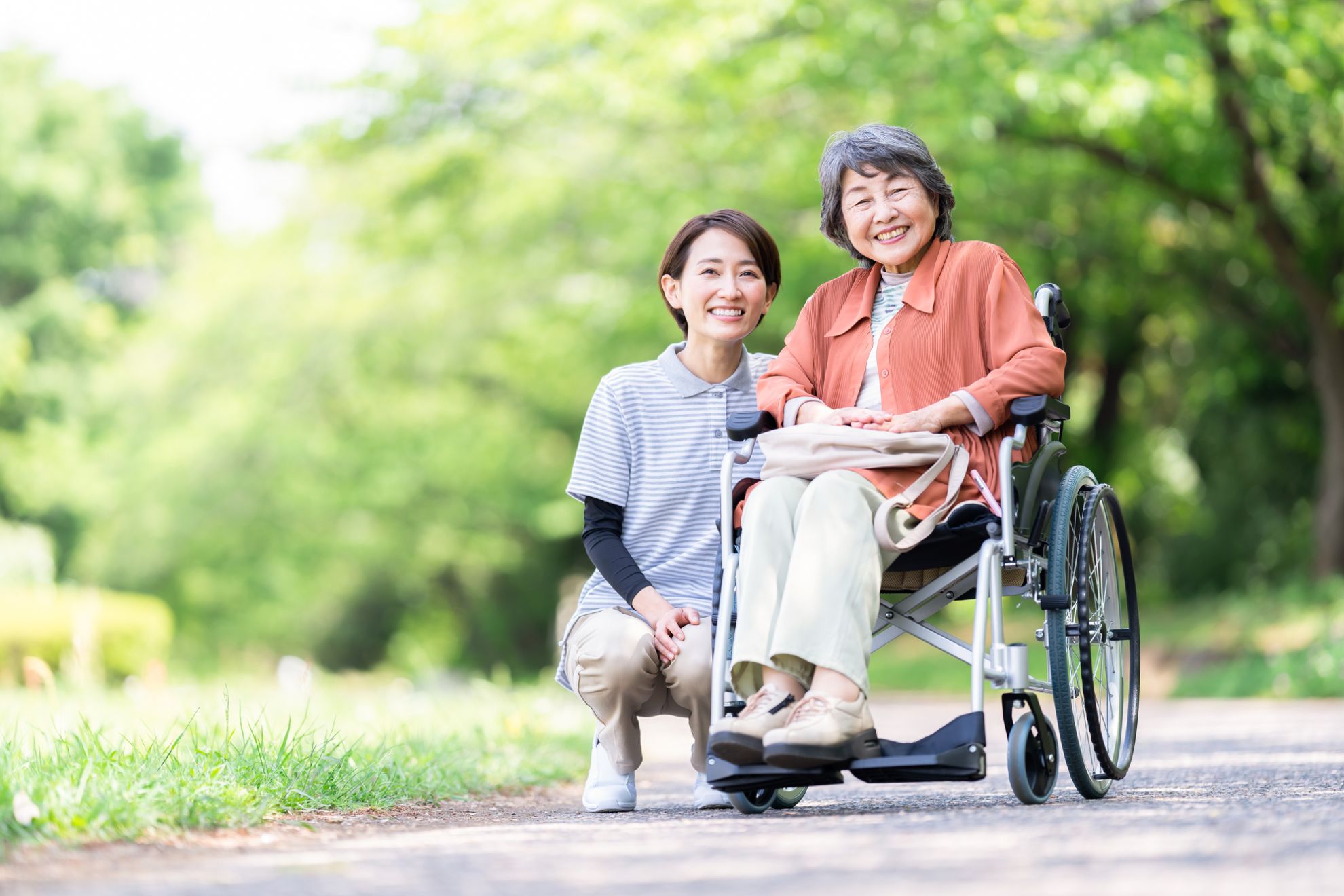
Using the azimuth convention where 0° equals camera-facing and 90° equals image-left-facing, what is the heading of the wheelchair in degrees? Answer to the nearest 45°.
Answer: approximately 45°

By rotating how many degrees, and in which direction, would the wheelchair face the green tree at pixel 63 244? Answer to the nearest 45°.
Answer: approximately 90° to its right

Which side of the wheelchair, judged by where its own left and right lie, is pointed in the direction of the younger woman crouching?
right
